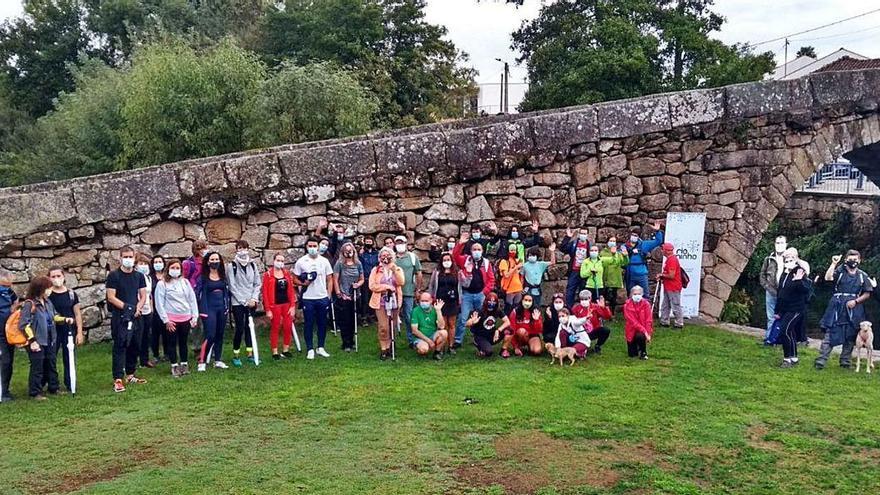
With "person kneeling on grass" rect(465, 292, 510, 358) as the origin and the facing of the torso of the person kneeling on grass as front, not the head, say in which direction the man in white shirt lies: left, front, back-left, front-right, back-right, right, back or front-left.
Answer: right

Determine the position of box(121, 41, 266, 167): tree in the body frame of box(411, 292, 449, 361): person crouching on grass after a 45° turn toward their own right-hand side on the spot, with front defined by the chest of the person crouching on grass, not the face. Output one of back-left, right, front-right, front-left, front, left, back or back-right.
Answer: right

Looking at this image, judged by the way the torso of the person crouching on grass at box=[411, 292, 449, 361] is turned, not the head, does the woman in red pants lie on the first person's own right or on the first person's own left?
on the first person's own right

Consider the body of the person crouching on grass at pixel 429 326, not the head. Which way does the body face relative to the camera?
toward the camera

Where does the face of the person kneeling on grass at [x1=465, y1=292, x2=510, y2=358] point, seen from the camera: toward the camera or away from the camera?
toward the camera

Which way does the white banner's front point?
toward the camera

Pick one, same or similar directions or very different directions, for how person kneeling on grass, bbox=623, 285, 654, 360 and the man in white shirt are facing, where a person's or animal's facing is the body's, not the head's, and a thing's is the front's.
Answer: same or similar directions

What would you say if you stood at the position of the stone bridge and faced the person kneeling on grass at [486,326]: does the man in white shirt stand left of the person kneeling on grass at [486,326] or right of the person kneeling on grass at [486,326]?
right

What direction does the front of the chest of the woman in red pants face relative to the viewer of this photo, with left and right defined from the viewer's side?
facing the viewer

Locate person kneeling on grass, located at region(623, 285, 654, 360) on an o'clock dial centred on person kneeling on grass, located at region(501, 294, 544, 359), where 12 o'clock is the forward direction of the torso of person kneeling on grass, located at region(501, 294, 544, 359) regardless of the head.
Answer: person kneeling on grass, located at region(623, 285, 654, 360) is roughly at 9 o'clock from person kneeling on grass, located at region(501, 294, 544, 359).
